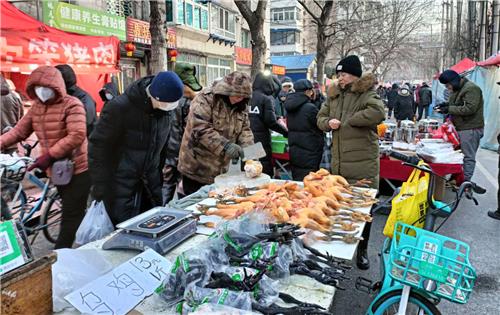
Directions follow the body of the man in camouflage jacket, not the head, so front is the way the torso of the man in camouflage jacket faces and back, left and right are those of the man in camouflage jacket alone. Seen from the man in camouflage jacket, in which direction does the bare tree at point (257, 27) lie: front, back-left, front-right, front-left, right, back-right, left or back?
back-left

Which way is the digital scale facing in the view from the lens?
facing the viewer and to the left of the viewer

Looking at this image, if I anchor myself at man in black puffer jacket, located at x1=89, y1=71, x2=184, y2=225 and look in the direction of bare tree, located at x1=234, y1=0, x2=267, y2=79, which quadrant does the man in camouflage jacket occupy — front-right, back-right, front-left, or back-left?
front-right

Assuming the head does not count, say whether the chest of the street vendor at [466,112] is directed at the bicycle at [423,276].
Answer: no

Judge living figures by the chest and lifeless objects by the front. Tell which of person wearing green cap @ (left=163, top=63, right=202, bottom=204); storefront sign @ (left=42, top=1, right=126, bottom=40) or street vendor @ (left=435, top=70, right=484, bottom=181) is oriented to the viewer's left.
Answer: the street vendor

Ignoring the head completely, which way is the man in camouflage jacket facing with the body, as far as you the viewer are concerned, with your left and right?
facing the viewer and to the right of the viewer

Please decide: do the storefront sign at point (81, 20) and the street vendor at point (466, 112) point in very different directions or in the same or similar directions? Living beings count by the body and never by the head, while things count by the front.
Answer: very different directions

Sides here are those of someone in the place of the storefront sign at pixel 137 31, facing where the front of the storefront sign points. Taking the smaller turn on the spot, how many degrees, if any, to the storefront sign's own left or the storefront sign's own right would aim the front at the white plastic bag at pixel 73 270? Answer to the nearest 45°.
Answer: approximately 45° to the storefront sign's own right

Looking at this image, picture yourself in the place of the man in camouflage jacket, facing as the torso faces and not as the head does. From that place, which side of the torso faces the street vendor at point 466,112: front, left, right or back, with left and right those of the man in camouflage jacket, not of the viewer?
left

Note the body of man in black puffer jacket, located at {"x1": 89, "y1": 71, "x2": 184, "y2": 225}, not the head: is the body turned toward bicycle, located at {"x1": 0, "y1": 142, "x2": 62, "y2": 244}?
no

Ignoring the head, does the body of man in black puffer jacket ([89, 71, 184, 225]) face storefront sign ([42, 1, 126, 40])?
no

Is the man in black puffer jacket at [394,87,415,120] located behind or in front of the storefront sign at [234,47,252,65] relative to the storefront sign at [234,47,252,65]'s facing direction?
in front

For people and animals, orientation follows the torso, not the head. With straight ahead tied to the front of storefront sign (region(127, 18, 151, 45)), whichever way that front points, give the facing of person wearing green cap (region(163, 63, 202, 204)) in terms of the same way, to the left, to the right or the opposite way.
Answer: the same way

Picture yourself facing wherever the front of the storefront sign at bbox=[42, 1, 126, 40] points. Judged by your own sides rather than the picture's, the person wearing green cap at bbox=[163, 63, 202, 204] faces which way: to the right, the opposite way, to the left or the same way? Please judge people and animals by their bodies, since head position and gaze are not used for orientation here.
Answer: the same way
